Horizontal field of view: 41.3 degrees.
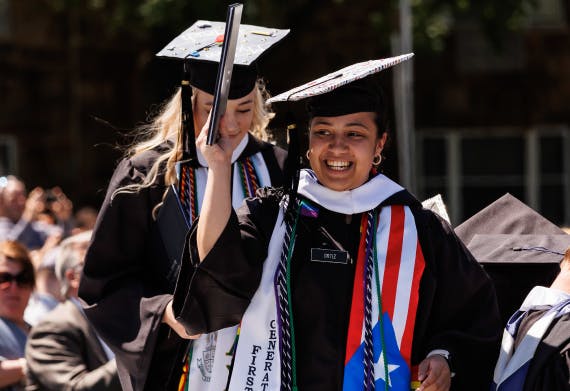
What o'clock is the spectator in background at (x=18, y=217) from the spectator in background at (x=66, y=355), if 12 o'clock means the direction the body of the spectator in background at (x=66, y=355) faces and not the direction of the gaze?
the spectator in background at (x=18, y=217) is roughly at 9 o'clock from the spectator in background at (x=66, y=355).

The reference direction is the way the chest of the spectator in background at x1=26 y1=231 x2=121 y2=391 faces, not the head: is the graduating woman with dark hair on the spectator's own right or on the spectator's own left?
on the spectator's own right

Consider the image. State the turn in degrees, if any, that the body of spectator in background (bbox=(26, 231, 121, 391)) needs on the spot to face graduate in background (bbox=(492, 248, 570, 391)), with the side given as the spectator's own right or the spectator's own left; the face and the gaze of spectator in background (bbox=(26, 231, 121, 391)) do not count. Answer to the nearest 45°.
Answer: approximately 45° to the spectator's own right

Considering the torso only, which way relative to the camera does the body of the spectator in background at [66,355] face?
to the viewer's right
